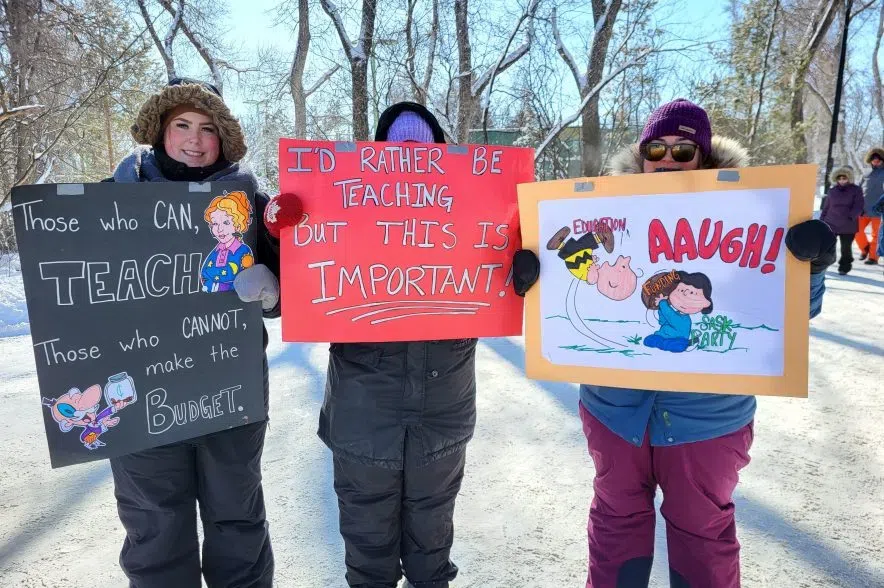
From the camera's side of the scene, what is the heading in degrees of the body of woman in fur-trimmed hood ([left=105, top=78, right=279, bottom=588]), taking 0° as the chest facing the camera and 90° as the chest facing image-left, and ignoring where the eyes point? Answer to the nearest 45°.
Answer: approximately 0°

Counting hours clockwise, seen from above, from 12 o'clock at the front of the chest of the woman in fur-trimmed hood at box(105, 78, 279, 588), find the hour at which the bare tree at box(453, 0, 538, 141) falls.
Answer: The bare tree is roughly at 7 o'clock from the woman in fur-trimmed hood.

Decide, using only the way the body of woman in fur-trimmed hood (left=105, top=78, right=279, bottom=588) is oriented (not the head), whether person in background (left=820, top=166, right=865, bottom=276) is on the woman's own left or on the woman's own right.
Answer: on the woman's own left

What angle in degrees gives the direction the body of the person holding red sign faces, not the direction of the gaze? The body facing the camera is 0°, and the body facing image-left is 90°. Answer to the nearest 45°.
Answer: approximately 0°

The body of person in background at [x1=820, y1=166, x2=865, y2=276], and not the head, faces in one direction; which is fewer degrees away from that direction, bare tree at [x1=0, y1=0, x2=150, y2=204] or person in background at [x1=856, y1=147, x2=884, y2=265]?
the bare tree

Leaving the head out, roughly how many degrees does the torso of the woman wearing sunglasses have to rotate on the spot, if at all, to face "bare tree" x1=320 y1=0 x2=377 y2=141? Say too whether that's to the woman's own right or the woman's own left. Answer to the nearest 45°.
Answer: approximately 135° to the woman's own right

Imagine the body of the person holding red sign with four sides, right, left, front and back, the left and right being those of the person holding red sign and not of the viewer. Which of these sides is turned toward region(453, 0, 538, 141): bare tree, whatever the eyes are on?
back

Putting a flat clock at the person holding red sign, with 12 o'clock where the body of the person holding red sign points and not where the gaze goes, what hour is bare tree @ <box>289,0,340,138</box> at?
The bare tree is roughly at 6 o'clock from the person holding red sign.

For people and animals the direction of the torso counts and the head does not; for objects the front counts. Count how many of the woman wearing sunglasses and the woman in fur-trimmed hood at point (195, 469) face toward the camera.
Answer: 2

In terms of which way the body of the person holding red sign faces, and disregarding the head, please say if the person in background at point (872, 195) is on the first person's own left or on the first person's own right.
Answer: on the first person's own left
